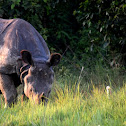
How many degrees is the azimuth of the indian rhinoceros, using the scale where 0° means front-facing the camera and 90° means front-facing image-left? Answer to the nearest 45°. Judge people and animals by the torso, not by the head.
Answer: approximately 315°
